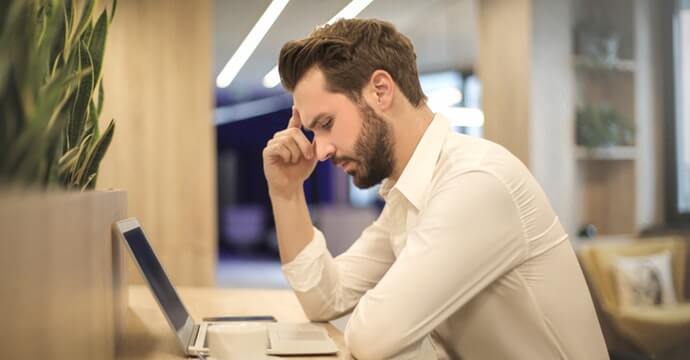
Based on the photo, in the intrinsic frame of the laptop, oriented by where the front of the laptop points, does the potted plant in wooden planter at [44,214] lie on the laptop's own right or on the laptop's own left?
on the laptop's own right

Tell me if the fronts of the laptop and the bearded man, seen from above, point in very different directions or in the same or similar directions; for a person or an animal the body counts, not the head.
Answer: very different directions

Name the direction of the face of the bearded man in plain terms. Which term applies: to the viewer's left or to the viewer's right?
to the viewer's left

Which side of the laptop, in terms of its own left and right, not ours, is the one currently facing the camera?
right

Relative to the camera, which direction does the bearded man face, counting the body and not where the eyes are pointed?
to the viewer's left

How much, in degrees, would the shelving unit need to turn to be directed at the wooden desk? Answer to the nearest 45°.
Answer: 0° — it already faces it

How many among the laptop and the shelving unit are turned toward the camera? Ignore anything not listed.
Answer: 1

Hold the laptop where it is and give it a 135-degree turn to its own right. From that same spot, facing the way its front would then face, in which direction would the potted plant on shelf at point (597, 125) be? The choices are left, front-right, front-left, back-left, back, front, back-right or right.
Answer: back

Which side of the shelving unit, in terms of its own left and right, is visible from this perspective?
front

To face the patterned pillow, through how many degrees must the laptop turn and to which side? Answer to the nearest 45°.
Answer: approximately 45° to its left

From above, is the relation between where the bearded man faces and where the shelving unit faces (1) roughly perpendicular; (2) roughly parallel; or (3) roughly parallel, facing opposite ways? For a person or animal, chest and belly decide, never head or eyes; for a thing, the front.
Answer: roughly perpendicular

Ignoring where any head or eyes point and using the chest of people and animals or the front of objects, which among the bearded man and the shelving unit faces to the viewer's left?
the bearded man

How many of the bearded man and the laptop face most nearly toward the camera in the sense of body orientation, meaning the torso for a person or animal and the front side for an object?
0

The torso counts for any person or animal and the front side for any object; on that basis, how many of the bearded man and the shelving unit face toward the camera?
1
